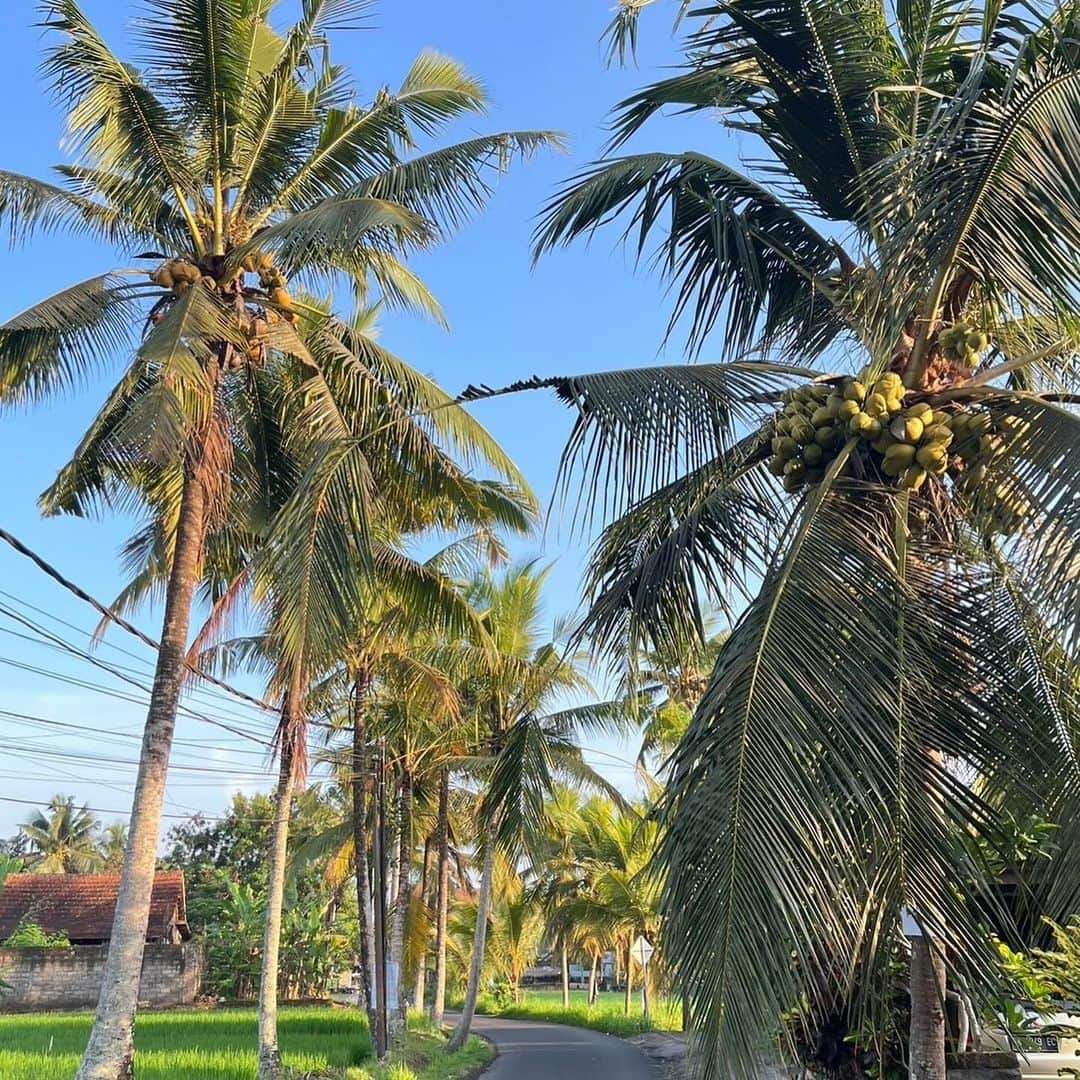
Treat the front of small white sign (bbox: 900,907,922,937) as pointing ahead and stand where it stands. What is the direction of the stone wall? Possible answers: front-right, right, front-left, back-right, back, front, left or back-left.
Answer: back-right

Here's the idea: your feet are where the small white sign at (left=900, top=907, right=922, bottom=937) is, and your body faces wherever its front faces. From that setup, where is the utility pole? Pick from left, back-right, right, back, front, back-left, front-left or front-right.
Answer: back-right

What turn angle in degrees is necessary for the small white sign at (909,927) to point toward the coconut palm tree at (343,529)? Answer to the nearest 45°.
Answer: approximately 135° to its right

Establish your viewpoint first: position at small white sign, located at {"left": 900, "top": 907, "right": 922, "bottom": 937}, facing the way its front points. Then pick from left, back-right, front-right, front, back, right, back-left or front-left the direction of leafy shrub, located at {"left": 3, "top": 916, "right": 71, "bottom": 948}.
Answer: back-right

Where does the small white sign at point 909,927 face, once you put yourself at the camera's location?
facing the viewer

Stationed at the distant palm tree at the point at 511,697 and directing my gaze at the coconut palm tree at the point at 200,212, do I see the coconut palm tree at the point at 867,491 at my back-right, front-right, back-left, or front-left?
front-left
